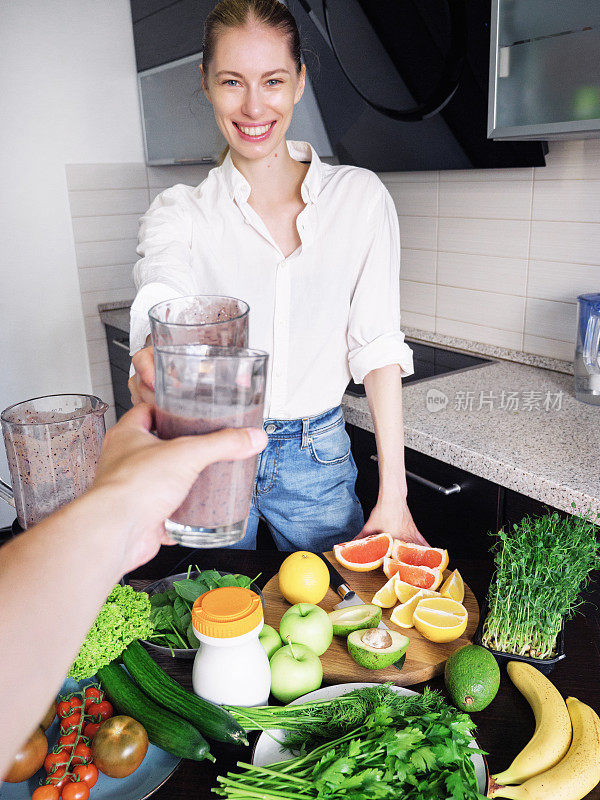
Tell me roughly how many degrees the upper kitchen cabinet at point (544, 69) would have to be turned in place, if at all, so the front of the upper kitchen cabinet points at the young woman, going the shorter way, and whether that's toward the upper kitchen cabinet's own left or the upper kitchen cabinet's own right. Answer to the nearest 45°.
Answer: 0° — it already faces them

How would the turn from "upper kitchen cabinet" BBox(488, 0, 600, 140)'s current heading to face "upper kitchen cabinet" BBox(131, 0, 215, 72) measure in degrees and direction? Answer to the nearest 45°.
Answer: approximately 90° to its right

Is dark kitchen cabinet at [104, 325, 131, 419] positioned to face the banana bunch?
no

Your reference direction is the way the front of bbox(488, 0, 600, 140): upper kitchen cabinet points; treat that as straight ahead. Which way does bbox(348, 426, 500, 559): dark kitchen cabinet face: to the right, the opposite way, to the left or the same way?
the same way

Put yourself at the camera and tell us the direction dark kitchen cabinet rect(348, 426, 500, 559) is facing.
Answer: facing the viewer and to the left of the viewer

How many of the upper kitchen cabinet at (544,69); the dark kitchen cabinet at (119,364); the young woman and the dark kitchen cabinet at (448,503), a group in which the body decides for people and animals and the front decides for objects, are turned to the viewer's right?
0

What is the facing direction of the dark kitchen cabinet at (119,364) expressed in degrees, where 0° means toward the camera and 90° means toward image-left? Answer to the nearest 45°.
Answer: approximately 45°

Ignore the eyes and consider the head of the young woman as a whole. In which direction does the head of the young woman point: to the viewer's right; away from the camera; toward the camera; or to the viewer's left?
toward the camera

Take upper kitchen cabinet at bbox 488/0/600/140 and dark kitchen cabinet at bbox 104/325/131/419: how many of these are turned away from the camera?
0

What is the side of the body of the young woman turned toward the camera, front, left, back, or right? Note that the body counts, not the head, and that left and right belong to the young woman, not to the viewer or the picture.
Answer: front

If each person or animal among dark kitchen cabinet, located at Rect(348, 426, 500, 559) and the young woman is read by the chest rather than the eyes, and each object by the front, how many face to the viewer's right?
0
